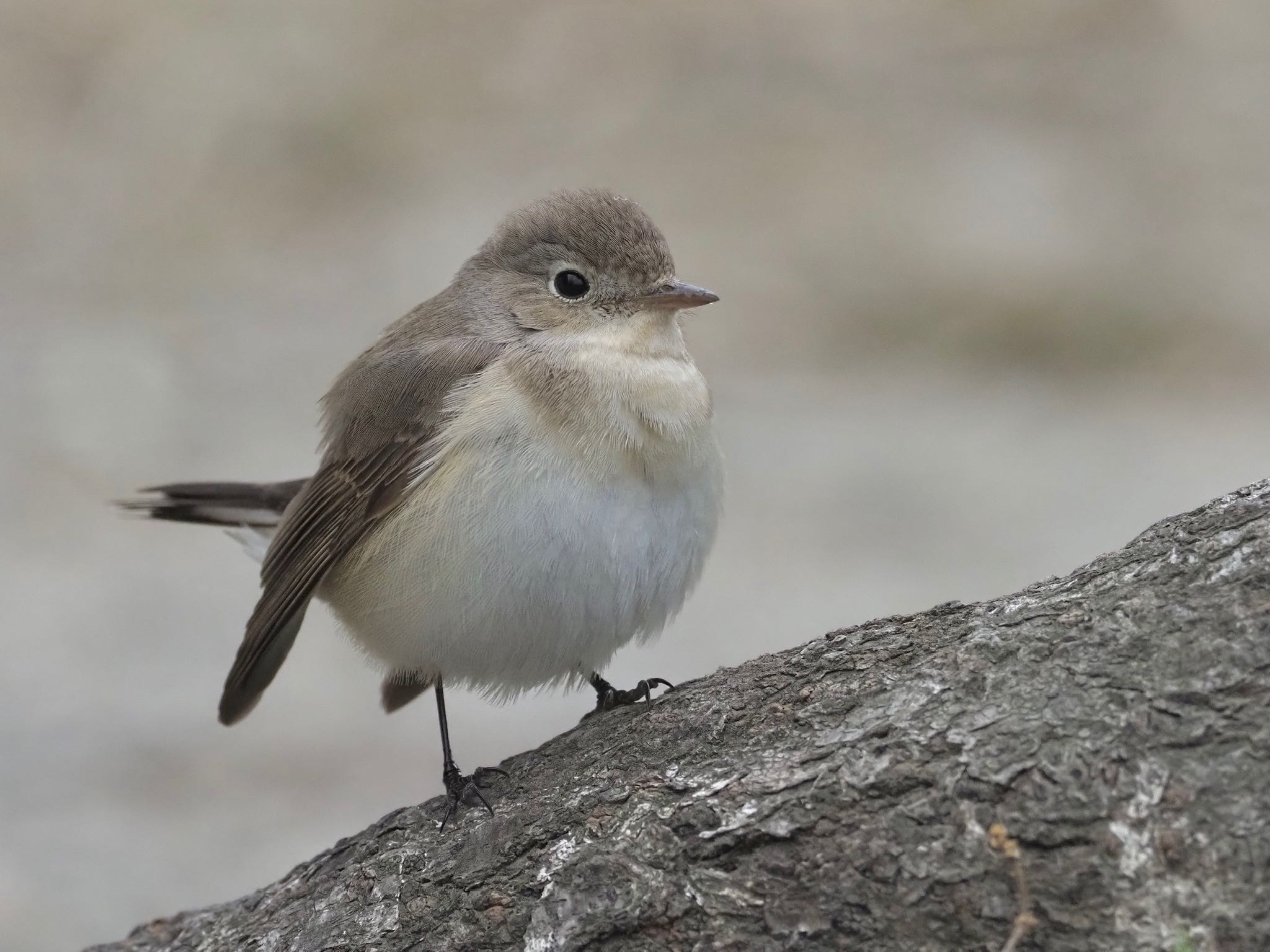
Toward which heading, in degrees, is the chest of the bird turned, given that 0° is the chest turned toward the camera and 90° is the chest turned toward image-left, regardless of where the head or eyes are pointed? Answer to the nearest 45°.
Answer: approximately 315°
